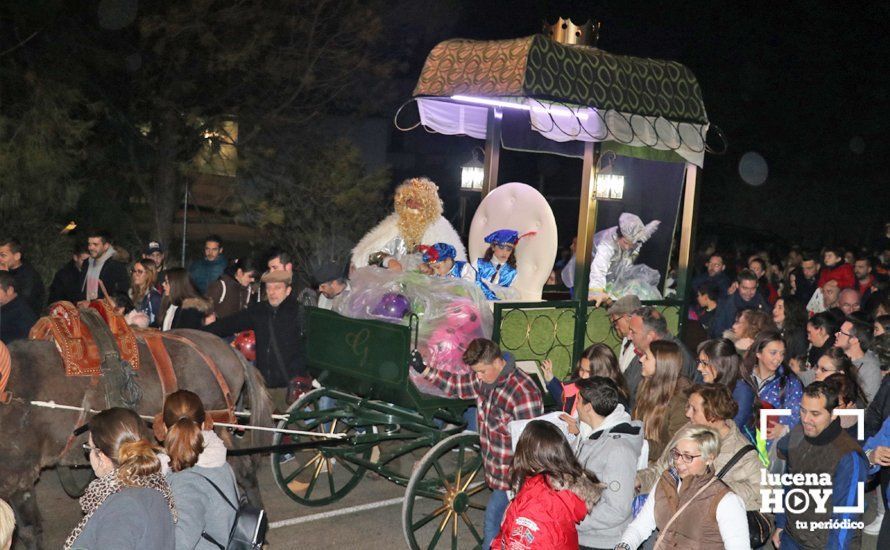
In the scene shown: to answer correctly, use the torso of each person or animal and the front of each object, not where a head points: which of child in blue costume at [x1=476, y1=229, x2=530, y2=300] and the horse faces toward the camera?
the child in blue costume

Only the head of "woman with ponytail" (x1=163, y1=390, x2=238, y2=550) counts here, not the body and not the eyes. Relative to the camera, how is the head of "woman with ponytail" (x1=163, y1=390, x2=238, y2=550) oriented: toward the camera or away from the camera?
away from the camera

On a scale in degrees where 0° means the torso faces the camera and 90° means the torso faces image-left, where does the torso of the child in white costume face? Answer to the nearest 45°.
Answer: approximately 315°

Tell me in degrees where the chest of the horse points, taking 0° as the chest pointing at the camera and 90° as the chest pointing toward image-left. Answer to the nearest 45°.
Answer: approximately 90°

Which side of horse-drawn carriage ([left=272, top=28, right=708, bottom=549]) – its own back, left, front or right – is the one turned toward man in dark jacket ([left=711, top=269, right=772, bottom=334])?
back

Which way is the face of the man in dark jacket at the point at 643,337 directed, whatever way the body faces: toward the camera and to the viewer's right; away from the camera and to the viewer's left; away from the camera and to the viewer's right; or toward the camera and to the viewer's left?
toward the camera and to the viewer's left

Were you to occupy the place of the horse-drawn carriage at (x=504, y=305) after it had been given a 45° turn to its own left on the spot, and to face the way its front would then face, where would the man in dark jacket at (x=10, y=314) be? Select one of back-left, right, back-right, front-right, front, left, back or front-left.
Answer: right

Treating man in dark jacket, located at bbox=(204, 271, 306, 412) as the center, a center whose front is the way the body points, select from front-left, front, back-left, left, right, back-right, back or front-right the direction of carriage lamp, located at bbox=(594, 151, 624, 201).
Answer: back-left

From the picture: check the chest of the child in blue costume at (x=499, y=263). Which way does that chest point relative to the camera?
toward the camera

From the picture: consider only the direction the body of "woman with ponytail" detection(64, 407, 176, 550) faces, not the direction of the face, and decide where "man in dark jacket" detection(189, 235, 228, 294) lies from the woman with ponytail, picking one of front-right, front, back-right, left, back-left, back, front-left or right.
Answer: front-right

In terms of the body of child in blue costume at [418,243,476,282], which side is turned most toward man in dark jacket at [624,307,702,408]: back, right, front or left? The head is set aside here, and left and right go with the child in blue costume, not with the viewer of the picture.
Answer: left

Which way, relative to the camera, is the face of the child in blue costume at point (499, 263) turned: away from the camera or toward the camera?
toward the camera
